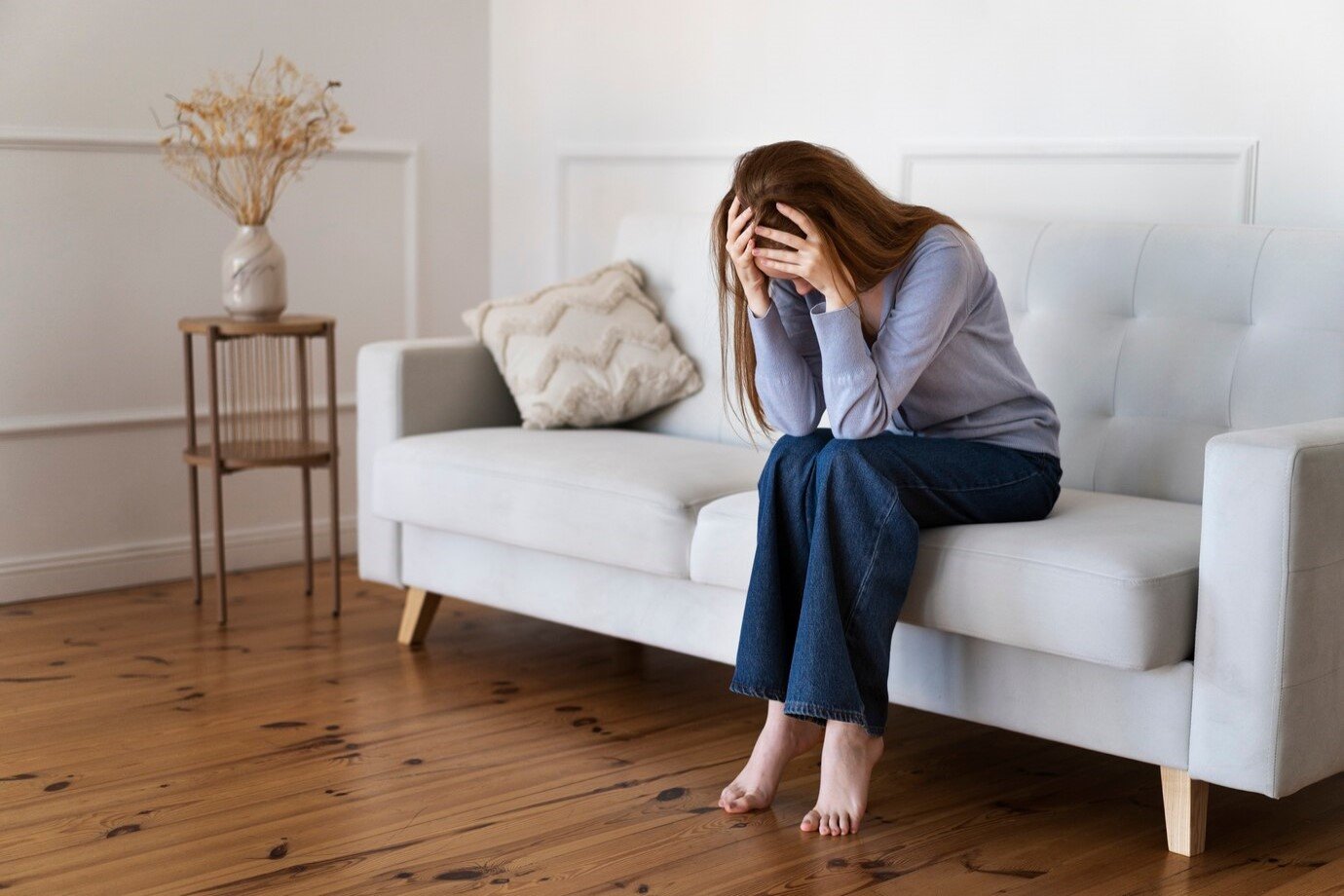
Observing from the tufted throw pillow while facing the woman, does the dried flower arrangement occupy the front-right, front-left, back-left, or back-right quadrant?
back-right

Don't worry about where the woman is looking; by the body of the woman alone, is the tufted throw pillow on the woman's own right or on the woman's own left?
on the woman's own right

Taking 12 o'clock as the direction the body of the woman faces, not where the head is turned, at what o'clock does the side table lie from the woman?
The side table is roughly at 3 o'clock from the woman.

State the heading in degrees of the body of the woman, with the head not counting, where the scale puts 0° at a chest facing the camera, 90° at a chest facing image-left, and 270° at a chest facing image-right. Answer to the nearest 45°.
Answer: approximately 45°

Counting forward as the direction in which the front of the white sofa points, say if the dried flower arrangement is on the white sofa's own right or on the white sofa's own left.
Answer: on the white sofa's own right

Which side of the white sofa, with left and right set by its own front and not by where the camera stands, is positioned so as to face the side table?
right

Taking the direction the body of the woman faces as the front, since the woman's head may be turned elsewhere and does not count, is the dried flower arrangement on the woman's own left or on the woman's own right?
on the woman's own right

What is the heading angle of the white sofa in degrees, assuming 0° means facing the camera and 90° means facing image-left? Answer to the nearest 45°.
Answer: approximately 45°

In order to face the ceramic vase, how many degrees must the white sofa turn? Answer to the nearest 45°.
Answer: approximately 90° to its right
